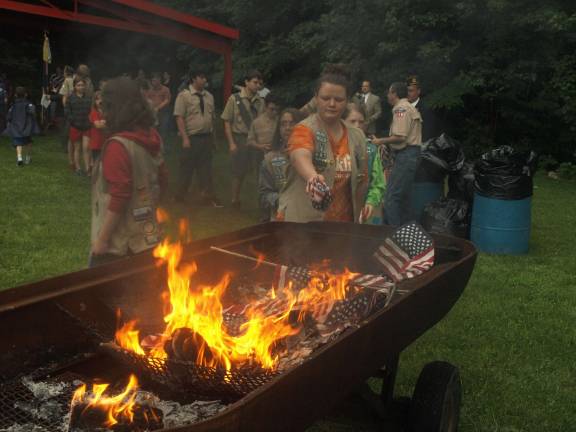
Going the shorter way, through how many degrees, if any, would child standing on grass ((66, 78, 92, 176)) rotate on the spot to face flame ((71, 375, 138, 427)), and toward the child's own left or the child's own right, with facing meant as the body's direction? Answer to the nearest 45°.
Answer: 0° — they already face it

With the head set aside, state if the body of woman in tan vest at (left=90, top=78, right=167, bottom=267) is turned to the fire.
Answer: no

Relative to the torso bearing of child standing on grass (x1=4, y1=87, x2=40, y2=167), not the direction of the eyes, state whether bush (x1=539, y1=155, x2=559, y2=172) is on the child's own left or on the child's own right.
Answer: on the child's own right

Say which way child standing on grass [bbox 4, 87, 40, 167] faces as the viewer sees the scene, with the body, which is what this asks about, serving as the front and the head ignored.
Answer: away from the camera

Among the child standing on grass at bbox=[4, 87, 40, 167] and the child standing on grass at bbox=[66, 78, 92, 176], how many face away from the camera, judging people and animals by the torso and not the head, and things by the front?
1

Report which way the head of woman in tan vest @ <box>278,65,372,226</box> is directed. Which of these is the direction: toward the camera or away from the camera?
toward the camera

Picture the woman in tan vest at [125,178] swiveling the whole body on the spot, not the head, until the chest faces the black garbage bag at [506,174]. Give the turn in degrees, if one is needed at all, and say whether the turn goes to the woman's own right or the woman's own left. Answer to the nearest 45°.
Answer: approximately 90° to the woman's own right

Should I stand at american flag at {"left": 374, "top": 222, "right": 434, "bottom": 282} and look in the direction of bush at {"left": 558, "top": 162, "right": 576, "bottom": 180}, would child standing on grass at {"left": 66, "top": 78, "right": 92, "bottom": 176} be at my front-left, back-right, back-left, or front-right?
front-left

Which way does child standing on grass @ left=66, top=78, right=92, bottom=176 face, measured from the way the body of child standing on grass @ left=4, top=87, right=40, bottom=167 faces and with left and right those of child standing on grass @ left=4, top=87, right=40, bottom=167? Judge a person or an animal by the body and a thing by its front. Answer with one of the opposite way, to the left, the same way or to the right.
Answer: the opposite way

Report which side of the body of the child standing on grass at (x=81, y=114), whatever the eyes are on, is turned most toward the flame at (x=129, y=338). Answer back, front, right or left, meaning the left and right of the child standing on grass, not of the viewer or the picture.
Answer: front

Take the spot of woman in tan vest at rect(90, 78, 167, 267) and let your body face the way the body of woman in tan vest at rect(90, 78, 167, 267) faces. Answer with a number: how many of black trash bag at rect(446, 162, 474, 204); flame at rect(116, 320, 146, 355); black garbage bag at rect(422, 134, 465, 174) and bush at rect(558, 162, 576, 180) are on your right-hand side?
3

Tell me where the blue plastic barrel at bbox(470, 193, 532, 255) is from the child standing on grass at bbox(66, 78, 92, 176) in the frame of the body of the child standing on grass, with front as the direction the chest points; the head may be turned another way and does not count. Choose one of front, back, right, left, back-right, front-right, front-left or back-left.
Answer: front-left

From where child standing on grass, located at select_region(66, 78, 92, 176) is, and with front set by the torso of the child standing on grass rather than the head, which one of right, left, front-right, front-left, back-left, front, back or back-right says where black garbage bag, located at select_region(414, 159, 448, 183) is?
front-left

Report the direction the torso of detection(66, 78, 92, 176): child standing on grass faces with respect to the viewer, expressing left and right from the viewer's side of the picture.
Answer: facing the viewer

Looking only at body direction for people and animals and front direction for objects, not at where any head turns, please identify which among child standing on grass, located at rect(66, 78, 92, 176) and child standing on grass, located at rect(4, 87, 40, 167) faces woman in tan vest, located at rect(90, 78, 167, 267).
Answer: child standing on grass, located at rect(66, 78, 92, 176)

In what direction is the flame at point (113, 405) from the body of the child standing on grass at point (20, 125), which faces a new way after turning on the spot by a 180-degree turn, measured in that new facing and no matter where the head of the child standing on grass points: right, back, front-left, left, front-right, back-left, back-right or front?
front

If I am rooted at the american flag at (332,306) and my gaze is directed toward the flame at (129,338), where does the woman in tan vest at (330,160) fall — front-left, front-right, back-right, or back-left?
back-right
